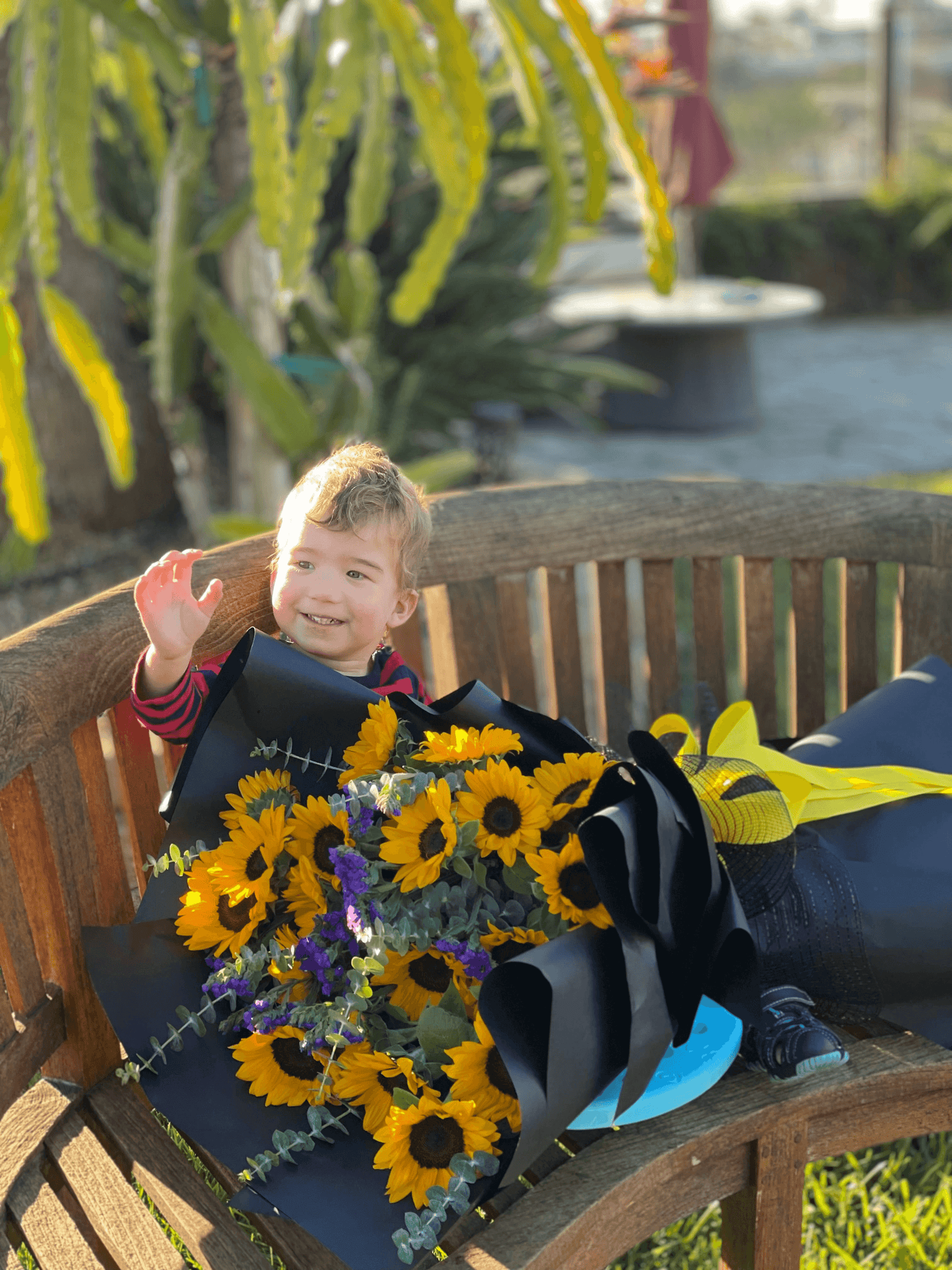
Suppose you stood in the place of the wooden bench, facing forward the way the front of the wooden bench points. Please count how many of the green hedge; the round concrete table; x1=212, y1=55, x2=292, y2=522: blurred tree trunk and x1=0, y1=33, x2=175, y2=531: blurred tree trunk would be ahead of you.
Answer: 0

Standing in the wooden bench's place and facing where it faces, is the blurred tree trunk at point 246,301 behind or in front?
behind

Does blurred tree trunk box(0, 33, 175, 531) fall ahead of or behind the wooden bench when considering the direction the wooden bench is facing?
behind

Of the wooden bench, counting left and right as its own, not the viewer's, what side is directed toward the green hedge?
back

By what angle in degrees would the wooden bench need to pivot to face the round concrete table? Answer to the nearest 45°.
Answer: approximately 180°

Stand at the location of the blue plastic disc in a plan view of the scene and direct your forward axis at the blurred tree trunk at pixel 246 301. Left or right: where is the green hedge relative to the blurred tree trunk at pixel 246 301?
right

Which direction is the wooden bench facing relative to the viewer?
toward the camera

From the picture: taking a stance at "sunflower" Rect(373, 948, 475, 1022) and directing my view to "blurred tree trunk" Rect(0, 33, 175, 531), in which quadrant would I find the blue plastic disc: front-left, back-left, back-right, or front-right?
back-right
